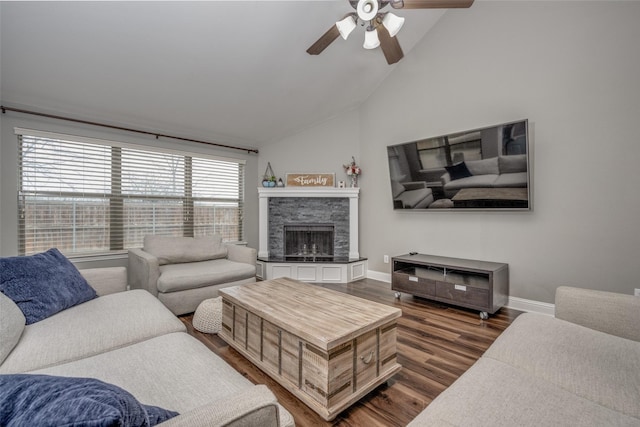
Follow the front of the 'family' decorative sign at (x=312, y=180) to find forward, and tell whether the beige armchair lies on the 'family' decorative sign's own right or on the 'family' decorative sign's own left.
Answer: on the 'family' decorative sign's own right

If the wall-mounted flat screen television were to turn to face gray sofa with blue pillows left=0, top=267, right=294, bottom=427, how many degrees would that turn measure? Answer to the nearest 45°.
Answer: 0° — it already faces it

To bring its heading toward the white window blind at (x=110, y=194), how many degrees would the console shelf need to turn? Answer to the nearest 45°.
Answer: approximately 45° to its right

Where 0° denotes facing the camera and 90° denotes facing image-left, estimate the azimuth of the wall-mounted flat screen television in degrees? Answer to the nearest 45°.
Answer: approximately 45°

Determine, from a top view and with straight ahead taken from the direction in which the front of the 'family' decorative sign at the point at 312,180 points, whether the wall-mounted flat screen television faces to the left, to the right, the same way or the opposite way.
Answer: to the right

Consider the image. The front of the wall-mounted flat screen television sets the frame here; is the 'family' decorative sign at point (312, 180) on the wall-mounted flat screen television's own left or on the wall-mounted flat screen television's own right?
on the wall-mounted flat screen television's own right

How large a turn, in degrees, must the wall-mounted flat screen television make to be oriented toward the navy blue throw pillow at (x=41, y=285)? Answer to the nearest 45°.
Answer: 0° — it already faces it
